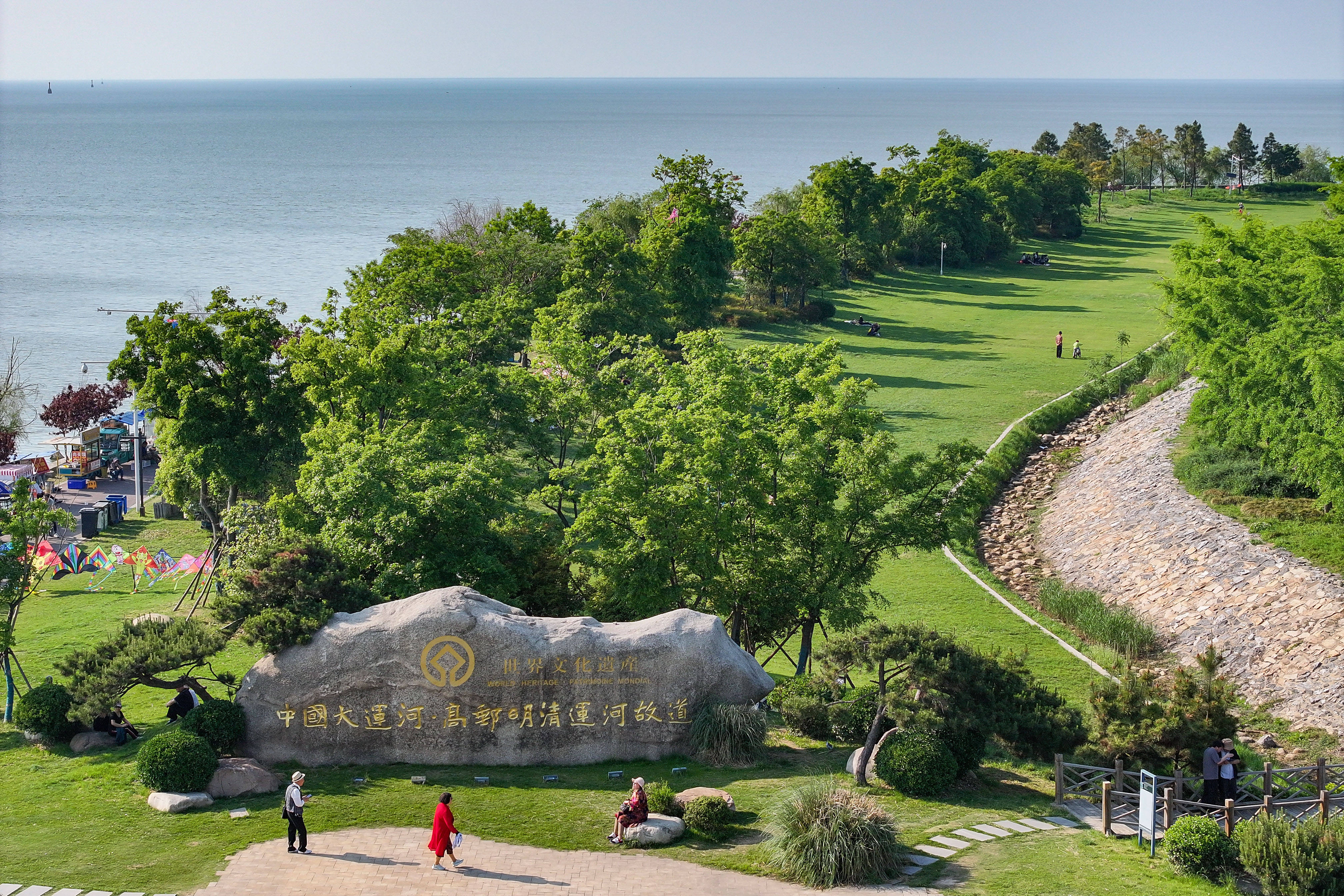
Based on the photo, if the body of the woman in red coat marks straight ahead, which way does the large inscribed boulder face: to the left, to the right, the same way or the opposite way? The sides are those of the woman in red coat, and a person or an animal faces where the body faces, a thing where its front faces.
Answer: to the right

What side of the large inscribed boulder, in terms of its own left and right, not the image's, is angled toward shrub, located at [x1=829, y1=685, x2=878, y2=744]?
left

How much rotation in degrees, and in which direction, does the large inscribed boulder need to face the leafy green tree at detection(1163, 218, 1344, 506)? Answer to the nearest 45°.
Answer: approximately 135° to its left

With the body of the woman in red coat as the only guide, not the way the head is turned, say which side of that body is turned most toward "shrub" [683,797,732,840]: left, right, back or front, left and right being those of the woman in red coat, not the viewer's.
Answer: front

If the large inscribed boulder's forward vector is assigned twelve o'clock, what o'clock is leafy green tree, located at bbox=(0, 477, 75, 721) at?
The leafy green tree is roughly at 4 o'clock from the large inscribed boulder.

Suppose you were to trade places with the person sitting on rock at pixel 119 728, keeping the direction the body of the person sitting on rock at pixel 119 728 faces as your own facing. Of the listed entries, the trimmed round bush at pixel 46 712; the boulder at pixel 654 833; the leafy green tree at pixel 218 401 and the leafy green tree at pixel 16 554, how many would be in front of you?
1

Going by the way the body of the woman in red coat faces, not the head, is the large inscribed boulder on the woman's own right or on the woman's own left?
on the woman's own left

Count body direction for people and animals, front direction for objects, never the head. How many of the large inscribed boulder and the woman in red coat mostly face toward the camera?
1

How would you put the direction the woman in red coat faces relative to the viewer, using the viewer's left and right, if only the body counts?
facing to the right of the viewer

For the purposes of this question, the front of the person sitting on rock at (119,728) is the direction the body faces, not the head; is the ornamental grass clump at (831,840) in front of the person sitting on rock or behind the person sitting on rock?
in front

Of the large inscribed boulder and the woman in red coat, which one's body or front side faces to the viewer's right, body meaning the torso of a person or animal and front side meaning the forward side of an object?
the woman in red coat
